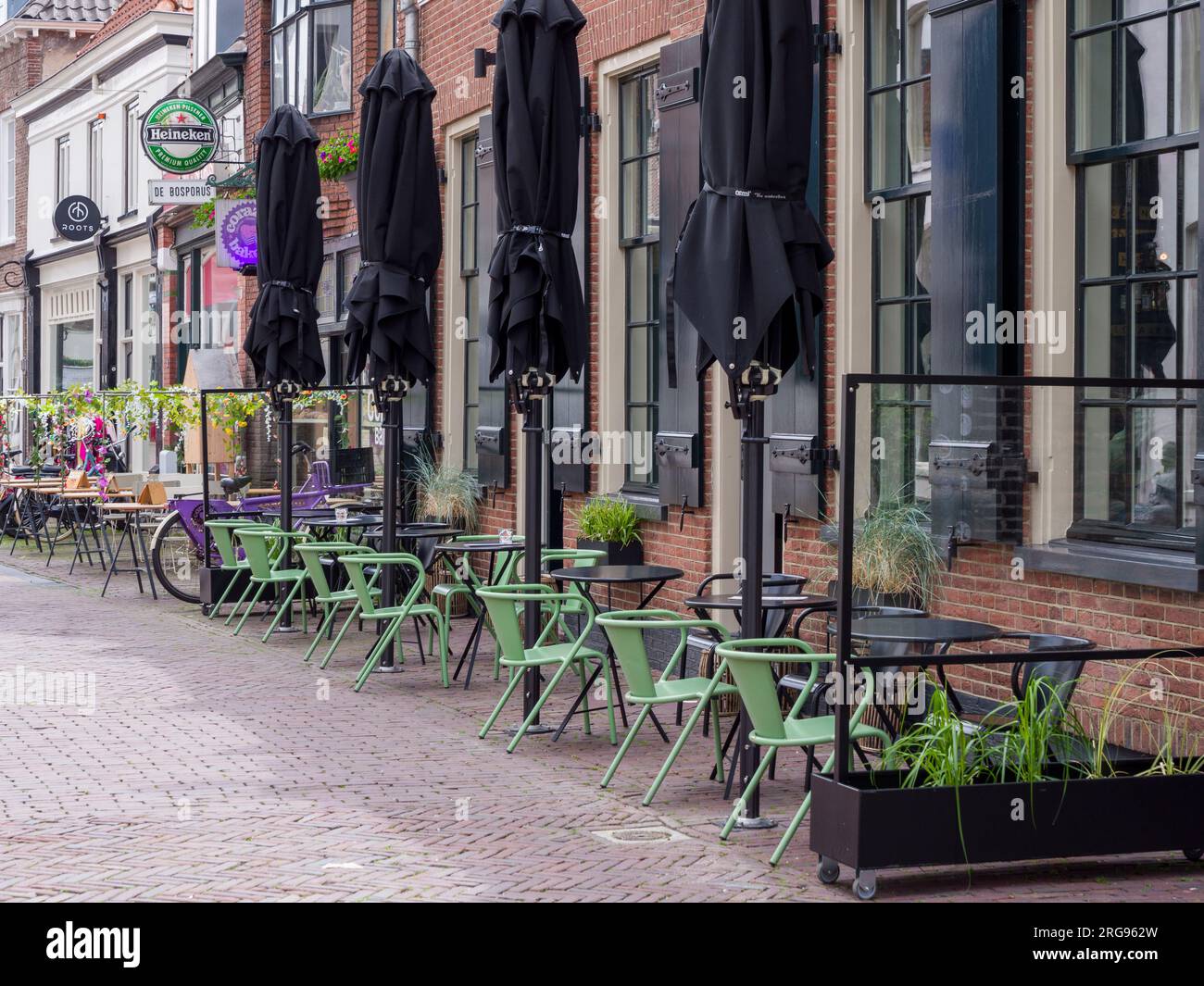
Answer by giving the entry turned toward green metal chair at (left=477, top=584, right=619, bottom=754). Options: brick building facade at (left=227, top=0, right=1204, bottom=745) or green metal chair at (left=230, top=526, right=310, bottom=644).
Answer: the brick building facade

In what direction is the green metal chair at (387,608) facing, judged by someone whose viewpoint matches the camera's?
facing to the right of the viewer

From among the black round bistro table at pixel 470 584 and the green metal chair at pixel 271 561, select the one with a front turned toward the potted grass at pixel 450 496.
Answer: the green metal chair at pixel 271 561

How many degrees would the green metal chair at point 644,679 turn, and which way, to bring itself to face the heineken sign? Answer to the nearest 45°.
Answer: approximately 90° to its left

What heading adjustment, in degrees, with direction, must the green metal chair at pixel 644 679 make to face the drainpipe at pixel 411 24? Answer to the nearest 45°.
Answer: approximately 45° to its left

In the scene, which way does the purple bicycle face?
to the viewer's right

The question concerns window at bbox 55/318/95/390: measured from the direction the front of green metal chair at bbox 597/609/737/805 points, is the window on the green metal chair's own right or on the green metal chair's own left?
on the green metal chair's own left

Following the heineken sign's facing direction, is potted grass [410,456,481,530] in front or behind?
in front
